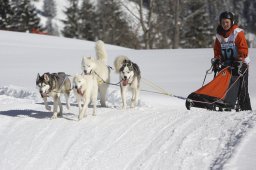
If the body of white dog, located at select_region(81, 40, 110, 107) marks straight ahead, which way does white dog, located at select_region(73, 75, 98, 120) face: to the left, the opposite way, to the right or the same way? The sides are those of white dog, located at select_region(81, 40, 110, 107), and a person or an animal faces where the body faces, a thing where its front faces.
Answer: the same way

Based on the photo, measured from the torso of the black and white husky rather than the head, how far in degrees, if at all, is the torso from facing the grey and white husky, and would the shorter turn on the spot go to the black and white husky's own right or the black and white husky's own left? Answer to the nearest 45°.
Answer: approximately 45° to the black and white husky's own right

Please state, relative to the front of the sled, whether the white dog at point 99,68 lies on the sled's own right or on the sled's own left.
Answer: on the sled's own right

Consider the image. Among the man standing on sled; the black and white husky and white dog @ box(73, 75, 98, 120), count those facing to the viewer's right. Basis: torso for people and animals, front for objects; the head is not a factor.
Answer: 0

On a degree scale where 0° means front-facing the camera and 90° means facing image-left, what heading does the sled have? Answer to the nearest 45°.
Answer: approximately 45°

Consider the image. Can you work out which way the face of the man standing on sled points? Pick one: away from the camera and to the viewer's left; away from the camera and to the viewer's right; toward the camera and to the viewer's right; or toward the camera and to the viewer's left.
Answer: toward the camera and to the viewer's left

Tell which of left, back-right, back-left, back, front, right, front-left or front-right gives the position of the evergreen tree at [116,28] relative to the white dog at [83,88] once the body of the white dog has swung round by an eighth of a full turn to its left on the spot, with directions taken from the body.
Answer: back

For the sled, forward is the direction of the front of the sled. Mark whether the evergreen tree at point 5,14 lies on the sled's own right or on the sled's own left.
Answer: on the sled's own right

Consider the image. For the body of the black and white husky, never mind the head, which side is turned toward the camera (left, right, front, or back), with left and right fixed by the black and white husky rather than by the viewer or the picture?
front

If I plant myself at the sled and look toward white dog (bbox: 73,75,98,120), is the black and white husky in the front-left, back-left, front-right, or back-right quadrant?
front-right

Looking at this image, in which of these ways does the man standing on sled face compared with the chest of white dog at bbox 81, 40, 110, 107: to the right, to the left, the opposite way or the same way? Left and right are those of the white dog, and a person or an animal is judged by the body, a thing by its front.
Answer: the same way

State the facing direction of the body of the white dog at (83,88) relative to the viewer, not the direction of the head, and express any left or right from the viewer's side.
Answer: facing the viewer and to the left of the viewer

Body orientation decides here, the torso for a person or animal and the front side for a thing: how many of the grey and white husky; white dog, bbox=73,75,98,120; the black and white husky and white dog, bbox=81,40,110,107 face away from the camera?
0

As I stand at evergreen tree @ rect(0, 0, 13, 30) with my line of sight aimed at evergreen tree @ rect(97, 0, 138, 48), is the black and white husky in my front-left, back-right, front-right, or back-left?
front-right

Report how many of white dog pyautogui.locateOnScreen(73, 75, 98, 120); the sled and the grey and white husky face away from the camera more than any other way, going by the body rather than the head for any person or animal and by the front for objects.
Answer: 0

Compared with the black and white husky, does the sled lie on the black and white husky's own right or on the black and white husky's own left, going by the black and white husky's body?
on the black and white husky's own left

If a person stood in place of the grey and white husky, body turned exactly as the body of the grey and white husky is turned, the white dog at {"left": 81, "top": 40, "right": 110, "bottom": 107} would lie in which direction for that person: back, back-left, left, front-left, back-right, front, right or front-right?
back
